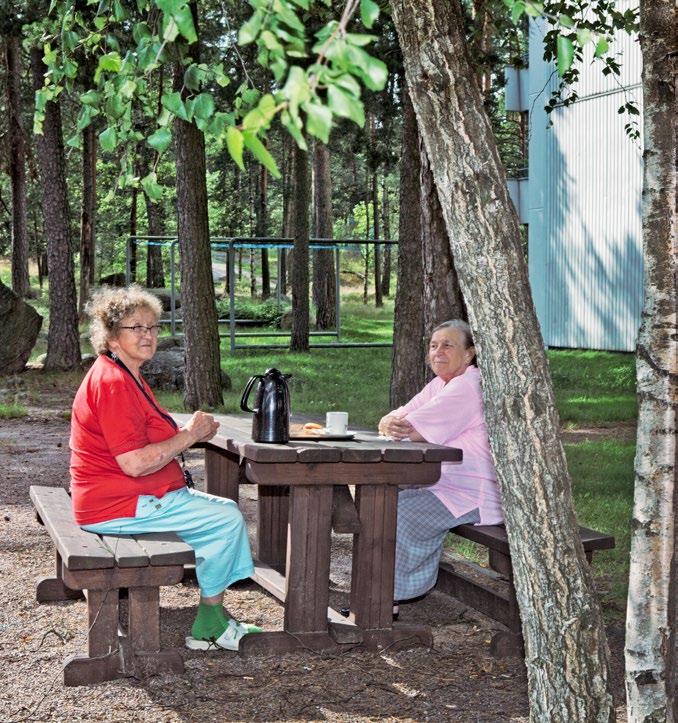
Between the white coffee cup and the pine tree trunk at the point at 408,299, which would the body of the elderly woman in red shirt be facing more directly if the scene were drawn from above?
the white coffee cup

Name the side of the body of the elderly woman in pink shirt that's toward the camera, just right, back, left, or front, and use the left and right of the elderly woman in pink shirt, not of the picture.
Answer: left

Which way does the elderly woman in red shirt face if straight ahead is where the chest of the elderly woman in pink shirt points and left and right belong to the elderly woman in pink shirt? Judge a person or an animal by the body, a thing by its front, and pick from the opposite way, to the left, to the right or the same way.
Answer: the opposite way

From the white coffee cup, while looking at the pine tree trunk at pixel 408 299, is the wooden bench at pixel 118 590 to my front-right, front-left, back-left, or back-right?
back-left

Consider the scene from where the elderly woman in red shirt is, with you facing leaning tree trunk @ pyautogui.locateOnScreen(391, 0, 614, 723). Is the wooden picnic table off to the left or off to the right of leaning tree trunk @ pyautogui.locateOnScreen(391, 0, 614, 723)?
left

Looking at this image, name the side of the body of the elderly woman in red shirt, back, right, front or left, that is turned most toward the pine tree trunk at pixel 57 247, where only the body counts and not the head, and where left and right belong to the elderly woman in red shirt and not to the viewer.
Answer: left

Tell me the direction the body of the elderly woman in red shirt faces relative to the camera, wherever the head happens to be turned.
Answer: to the viewer's right

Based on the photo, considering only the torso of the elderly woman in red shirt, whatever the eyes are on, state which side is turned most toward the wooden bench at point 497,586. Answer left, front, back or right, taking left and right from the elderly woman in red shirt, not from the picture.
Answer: front

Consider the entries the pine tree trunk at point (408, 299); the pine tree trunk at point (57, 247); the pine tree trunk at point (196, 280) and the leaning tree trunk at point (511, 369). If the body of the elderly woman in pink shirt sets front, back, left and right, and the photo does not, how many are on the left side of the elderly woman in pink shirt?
1

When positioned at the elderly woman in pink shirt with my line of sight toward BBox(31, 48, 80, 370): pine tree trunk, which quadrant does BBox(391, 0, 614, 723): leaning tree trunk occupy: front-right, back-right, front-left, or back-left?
back-left

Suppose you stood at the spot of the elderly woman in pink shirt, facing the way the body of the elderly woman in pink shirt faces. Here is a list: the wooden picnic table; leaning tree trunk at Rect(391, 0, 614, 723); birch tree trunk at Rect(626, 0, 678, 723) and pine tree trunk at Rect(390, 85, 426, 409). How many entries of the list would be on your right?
1

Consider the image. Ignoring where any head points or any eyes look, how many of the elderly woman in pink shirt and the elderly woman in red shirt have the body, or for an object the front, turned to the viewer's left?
1

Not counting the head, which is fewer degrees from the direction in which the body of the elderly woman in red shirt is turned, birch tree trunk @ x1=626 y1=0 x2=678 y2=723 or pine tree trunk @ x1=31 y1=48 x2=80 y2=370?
the birch tree trunk

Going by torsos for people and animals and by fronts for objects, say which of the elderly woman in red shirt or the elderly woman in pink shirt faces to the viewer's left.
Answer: the elderly woman in pink shirt

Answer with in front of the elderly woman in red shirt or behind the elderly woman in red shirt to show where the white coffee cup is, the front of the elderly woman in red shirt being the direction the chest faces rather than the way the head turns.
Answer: in front

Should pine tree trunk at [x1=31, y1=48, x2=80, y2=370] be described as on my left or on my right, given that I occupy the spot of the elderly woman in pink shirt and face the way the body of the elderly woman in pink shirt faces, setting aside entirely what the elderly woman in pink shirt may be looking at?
on my right

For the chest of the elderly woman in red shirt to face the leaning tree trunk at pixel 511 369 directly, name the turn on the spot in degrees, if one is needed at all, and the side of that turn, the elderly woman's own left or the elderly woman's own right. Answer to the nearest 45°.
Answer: approximately 45° to the elderly woman's own right

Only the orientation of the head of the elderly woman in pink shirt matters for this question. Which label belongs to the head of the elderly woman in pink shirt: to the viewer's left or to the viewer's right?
to the viewer's left
